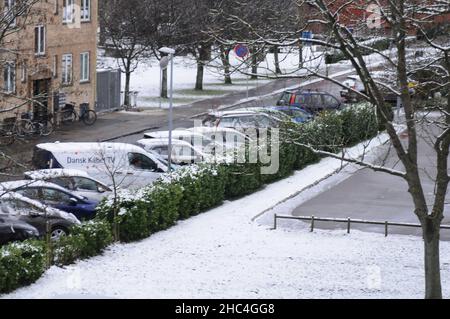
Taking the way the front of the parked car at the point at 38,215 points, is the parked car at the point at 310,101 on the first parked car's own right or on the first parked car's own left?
on the first parked car's own left

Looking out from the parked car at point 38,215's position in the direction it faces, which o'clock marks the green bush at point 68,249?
The green bush is roughly at 1 o'clock from the parked car.

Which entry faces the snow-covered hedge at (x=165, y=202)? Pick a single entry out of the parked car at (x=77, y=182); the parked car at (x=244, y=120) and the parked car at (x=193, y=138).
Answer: the parked car at (x=77, y=182)

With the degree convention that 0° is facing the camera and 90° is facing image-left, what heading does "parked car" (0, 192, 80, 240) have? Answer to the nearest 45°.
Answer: approximately 315°

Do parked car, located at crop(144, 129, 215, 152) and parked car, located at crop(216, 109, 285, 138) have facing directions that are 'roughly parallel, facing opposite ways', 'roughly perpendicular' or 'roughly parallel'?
roughly parallel

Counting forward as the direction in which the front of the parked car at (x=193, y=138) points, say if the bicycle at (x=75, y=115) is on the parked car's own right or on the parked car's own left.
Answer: on the parked car's own left

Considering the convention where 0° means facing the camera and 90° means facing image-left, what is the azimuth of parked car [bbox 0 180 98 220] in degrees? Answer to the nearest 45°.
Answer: approximately 315°

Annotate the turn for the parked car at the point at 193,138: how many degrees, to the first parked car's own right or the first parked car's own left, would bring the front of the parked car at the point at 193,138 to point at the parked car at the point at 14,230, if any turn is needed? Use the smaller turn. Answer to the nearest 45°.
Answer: approximately 90° to the first parked car's own right

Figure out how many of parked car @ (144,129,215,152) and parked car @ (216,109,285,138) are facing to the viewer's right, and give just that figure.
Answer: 2

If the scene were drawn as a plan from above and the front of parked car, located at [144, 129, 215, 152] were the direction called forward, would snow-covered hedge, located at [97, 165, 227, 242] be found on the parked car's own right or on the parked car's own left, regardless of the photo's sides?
on the parked car's own right

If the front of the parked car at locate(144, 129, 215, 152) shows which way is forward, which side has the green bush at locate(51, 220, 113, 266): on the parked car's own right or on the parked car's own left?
on the parked car's own right

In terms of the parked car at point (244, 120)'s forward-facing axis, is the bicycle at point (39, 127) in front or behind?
behind

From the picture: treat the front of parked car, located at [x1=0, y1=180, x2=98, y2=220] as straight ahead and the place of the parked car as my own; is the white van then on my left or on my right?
on my left

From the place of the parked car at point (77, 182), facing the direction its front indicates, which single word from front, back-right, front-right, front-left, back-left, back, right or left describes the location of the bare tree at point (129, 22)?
back-left

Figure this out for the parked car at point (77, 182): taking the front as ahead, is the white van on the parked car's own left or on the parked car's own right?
on the parked car's own left

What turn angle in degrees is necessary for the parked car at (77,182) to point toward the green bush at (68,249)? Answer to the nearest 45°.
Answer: approximately 45° to its right

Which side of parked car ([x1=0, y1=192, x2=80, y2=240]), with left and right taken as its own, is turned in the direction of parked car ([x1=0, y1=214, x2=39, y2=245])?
right

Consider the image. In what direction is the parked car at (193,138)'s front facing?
to the viewer's right

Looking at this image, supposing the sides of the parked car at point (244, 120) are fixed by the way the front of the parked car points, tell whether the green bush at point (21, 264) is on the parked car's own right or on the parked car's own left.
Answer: on the parked car's own right
